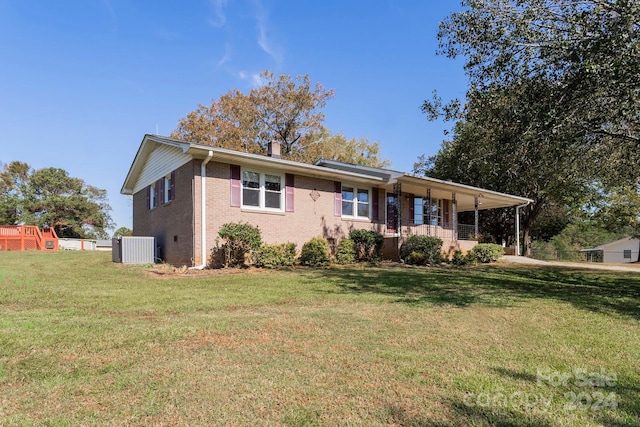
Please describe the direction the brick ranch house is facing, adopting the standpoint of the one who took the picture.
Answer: facing the viewer and to the right of the viewer

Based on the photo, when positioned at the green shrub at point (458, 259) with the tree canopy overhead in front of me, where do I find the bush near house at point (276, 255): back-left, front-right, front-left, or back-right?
front-right

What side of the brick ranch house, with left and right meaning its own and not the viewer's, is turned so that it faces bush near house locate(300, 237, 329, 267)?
front

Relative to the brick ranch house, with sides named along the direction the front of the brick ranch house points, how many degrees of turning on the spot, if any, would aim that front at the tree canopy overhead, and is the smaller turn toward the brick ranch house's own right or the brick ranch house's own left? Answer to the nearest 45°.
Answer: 0° — it already faces it

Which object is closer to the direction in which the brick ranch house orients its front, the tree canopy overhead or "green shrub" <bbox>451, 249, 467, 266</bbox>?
the tree canopy overhead

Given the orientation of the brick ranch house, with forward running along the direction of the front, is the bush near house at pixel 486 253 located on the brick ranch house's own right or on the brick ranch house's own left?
on the brick ranch house's own left
